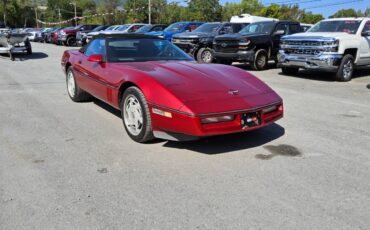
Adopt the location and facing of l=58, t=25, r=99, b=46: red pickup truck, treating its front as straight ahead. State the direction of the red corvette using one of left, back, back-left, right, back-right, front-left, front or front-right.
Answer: front-left

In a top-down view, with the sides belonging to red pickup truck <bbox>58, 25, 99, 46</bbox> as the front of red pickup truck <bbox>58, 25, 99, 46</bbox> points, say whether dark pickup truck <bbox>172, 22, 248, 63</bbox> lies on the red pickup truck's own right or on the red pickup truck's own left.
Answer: on the red pickup truck's own left

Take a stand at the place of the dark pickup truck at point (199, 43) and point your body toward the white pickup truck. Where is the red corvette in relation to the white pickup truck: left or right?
right

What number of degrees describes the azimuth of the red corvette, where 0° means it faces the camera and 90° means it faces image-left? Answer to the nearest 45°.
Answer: approximately 315°

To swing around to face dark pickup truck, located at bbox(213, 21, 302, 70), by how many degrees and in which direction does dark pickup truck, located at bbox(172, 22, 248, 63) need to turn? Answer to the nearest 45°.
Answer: approximately 90° to its left

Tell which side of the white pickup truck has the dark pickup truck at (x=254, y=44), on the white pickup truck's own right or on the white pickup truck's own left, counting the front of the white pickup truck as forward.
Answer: on the white pickup truck's own right

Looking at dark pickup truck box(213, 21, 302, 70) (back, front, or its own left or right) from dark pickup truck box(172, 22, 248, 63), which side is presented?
right

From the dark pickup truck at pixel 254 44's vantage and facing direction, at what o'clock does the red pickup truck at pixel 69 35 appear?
the red pickup truck at pixel 69 35 is roughly at 3 o'clock from the dark pickup truck at pixel 254 44.

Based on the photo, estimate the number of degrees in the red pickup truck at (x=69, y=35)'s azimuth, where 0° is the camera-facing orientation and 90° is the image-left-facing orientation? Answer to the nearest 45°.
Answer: approximately 45°
